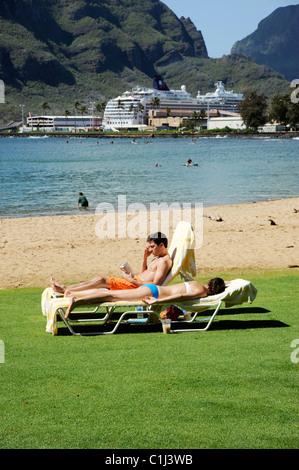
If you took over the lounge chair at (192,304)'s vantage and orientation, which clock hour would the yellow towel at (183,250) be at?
The yellow towel is roughly at 3 o'clock from the lounge chair.

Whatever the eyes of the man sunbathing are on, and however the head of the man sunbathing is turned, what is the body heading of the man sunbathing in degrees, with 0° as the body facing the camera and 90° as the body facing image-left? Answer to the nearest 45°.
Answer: approximately 90°

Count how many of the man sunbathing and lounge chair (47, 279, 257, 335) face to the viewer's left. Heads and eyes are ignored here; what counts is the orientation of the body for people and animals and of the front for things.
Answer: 2

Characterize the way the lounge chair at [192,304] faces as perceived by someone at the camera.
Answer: facing to the left of the viewer

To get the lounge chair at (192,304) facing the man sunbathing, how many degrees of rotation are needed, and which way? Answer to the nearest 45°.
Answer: approximately 45° to its right
